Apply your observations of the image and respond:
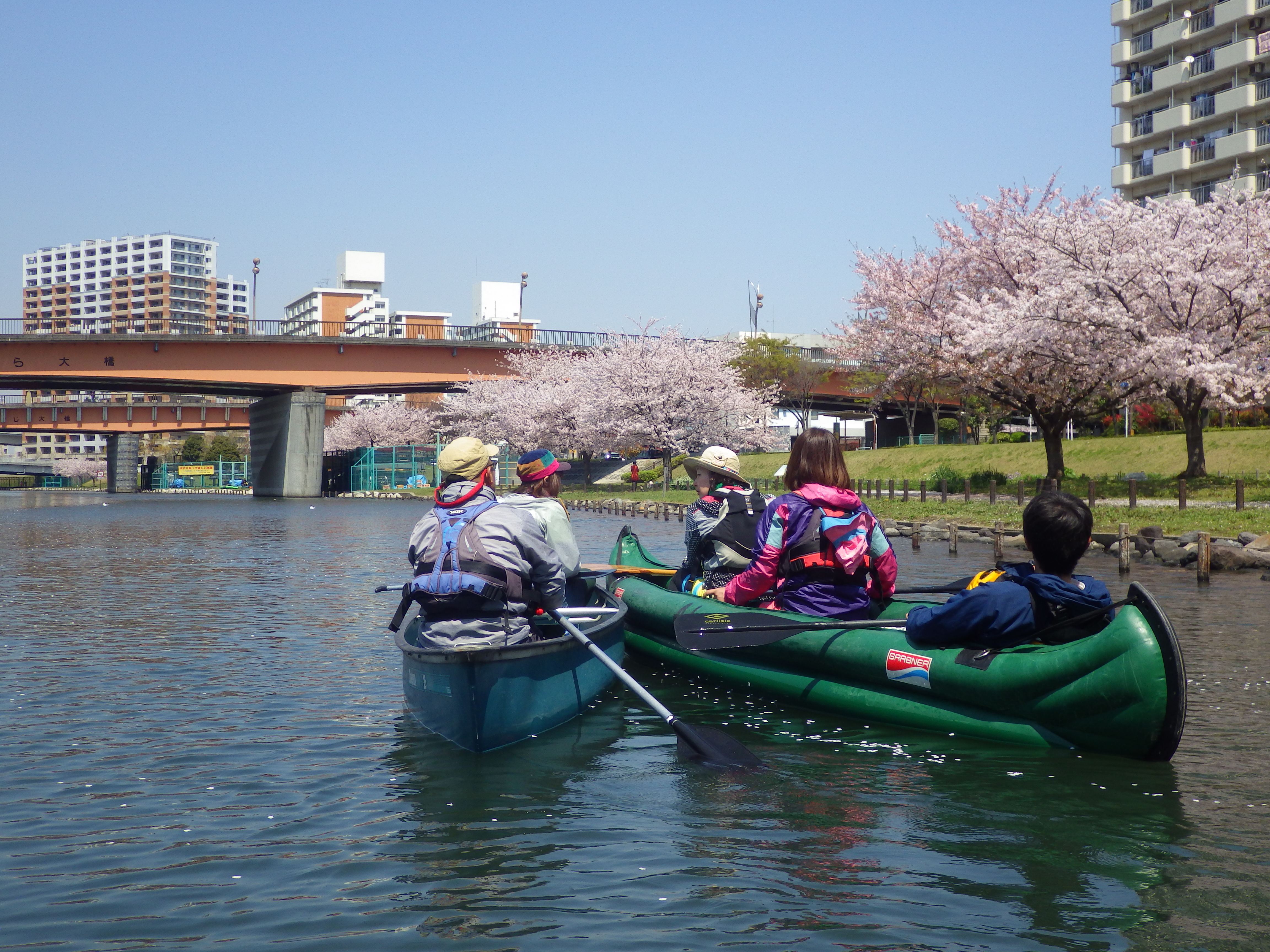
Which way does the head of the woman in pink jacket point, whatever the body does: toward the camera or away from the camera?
away from the camera

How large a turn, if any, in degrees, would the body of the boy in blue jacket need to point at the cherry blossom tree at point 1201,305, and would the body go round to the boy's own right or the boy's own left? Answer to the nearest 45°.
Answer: approximately 45° to the boy's own right

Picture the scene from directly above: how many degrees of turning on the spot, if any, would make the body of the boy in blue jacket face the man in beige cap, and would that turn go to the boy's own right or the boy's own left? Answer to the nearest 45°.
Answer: approximately 45° to the boy's own left

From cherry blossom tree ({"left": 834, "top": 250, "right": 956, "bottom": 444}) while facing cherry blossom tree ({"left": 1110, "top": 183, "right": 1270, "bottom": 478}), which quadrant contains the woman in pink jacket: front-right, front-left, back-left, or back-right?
front-right

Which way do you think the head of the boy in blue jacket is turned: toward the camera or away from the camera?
away from the camera

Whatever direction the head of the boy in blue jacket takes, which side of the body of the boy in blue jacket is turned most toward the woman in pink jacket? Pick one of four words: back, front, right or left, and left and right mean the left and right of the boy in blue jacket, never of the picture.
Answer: front

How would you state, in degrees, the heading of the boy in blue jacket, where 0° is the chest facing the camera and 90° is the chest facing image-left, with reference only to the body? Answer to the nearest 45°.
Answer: approximately 135°

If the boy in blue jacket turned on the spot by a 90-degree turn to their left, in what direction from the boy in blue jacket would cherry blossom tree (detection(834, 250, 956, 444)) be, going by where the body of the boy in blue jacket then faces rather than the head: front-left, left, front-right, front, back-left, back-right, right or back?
back-right

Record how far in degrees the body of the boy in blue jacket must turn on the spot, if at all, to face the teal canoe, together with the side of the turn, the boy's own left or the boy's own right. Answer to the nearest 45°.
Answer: approximately 45° to the boy's own left

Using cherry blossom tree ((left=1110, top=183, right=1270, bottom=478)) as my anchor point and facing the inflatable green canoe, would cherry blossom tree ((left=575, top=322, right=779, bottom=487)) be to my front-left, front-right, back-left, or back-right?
back-right
